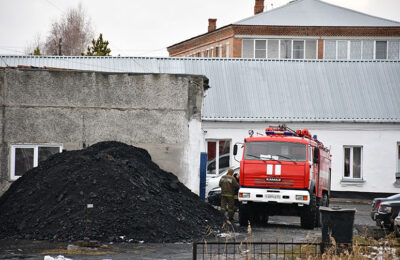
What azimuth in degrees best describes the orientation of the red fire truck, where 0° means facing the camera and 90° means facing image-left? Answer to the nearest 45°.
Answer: approximately 0°

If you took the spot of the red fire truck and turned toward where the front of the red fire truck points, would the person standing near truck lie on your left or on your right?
on your right

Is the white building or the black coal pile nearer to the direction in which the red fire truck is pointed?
the black coal pile

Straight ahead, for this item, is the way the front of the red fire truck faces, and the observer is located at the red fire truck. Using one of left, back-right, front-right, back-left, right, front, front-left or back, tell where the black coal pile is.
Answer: front-right

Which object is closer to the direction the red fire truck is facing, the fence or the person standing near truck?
the fence

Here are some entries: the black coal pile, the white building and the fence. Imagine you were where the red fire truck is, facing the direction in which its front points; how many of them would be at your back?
1

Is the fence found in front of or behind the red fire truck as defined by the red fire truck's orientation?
in front

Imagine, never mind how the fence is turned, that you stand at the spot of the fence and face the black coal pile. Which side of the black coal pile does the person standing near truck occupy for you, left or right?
right

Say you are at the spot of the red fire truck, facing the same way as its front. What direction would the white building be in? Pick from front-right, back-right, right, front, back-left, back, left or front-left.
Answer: back
